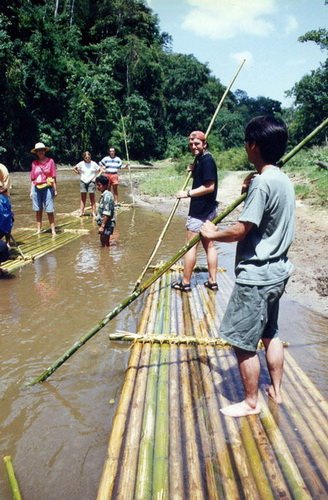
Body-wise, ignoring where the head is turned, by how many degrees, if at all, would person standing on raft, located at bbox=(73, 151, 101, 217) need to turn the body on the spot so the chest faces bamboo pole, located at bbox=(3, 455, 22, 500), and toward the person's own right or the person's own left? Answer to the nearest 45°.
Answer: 0° — they already face it

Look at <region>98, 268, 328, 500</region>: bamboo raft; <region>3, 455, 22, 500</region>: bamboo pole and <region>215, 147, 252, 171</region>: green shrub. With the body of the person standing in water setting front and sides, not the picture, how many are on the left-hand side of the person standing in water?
2

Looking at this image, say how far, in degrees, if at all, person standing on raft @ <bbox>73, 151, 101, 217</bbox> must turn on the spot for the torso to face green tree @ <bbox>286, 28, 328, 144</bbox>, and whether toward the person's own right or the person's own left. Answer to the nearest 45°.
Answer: approximately 135° to the person's own left

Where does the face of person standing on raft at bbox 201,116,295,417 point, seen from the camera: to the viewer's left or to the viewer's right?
to the viewer's left

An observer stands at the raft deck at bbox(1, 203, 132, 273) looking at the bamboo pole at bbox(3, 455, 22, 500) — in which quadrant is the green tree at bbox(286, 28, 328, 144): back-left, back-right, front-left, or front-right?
back-left

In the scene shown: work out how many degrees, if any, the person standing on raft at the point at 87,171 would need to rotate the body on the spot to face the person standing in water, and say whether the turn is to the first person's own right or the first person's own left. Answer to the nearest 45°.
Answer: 0° — they already face them

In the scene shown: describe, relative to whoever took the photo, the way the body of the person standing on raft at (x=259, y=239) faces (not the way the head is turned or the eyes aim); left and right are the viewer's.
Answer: facing away from the viewer and to the left of the viewer

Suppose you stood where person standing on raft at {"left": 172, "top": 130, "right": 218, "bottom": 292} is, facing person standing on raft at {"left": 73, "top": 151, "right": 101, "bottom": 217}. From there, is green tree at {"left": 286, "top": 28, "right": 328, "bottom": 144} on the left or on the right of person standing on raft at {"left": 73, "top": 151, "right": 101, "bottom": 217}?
right

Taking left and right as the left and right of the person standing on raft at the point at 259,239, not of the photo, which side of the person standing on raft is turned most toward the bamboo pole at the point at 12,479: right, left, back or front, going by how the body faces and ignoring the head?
left

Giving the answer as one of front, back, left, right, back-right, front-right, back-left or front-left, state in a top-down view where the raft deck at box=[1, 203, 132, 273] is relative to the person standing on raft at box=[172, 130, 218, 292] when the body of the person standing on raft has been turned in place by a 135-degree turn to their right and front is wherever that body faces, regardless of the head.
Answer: left

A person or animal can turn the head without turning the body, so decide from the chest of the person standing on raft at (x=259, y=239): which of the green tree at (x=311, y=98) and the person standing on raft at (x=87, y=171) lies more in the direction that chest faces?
the person standing on raft
